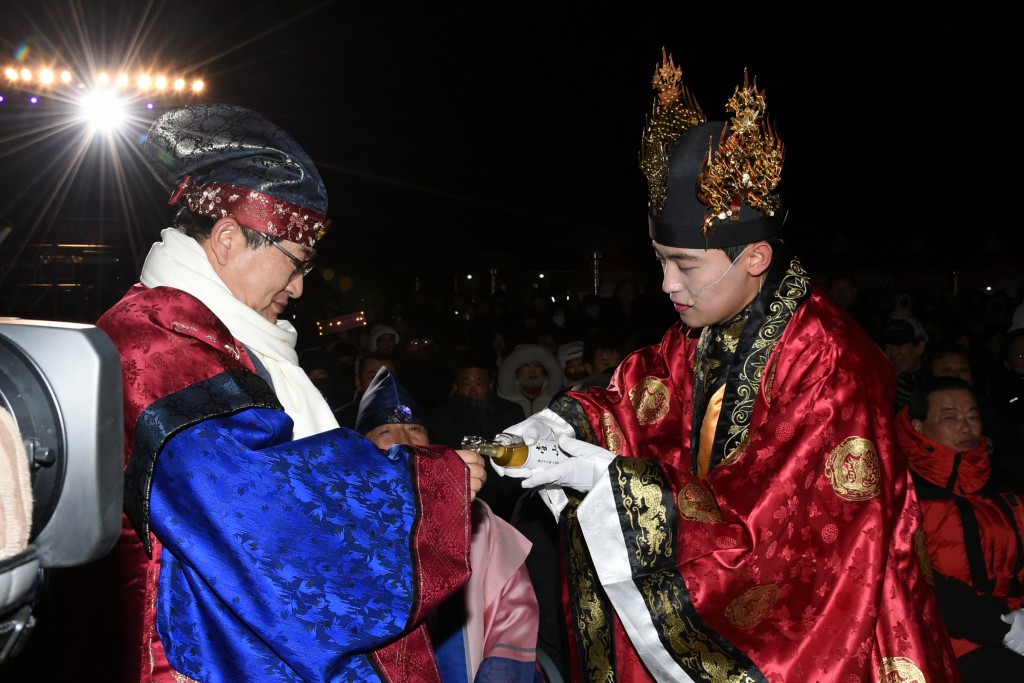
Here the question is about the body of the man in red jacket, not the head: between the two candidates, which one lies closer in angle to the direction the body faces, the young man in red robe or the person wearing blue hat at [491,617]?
the young man in red robe

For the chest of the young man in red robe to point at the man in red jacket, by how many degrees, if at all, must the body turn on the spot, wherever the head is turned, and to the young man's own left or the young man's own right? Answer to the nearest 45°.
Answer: approximately 180°

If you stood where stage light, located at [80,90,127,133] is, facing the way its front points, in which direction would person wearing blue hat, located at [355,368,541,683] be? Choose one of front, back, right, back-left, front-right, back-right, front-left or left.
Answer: front

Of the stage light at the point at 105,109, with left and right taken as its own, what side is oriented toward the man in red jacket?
front

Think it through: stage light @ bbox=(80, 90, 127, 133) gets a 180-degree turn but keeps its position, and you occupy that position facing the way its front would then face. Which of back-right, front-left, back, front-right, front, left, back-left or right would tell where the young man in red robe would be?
back

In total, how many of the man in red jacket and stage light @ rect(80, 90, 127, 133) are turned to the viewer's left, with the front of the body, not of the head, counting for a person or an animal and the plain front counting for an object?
0

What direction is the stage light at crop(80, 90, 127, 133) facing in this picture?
toward the camera

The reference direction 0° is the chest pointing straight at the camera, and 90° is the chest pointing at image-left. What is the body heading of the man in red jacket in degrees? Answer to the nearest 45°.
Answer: approximately 315°

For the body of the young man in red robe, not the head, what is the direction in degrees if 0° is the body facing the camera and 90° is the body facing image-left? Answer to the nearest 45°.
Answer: approximately 45°

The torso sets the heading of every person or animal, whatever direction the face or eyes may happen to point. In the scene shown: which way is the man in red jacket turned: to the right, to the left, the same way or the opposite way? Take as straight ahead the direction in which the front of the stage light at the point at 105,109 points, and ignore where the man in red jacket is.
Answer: the same way

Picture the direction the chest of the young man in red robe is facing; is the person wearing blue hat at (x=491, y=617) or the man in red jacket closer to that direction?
the person wearing blue hat

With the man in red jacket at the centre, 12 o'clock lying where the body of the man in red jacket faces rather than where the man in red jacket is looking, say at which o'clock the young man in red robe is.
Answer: The young man in red robe is roughly at 2 o'clock from the man in red jacket.

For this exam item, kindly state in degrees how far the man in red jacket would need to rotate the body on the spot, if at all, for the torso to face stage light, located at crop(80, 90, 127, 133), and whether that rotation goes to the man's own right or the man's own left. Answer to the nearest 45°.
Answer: approximately 180°

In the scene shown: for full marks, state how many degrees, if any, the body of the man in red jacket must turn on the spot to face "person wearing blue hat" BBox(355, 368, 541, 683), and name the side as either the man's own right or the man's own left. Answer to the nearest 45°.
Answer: approximately 90° to the man's own right

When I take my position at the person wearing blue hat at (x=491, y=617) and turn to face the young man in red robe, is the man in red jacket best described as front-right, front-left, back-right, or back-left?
front-left

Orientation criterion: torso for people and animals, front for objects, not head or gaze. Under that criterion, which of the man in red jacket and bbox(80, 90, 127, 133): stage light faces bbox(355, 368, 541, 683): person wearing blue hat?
the stage light

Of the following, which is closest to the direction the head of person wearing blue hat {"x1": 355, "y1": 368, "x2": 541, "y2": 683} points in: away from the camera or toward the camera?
toward the camera
